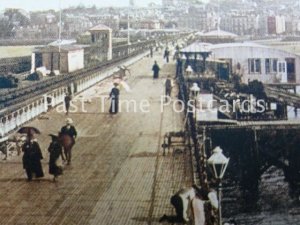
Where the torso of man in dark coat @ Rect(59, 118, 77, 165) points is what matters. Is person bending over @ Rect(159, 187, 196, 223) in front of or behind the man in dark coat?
in front

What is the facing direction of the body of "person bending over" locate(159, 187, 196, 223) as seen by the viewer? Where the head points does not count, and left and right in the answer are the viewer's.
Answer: facing to the right of the viewer

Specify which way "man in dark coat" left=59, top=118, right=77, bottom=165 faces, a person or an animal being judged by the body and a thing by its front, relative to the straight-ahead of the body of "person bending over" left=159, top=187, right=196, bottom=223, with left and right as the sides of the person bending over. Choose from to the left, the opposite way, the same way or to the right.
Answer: to the right

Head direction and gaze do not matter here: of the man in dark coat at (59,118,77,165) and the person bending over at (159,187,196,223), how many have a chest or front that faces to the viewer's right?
1

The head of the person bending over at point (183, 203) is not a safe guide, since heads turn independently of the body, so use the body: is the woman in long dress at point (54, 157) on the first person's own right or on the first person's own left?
on the first person's own left
